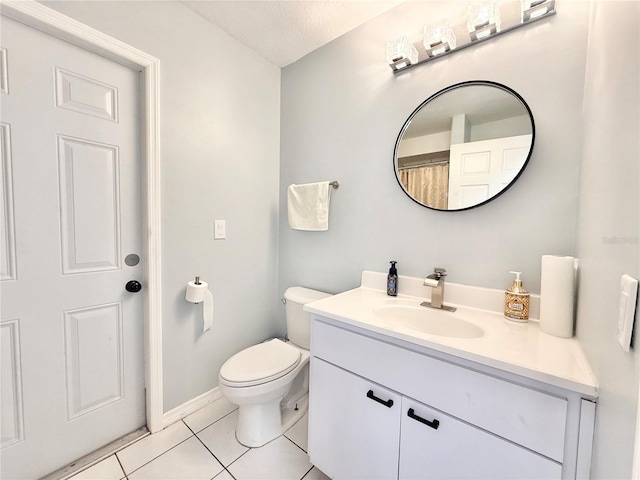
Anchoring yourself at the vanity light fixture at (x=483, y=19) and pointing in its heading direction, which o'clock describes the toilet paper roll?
The toilet paper roll is roughly at 1 o'clock from the vanity light fixture.

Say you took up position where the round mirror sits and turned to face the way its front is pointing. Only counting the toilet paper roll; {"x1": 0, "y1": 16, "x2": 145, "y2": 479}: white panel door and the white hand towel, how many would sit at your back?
0

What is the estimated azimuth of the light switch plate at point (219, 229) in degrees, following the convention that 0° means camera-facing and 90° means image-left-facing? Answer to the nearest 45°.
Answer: approximately 315°

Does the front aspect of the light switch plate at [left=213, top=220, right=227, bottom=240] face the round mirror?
yes

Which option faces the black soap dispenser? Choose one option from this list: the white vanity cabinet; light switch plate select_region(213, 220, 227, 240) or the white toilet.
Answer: the light switch plate

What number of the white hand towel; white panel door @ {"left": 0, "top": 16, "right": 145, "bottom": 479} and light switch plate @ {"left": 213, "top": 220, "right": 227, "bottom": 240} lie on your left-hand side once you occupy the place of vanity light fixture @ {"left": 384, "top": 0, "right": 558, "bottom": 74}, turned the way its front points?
0

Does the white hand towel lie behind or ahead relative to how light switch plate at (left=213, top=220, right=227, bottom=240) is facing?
ahead

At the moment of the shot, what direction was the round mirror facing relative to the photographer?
facing the viewer and to the left of the viewer

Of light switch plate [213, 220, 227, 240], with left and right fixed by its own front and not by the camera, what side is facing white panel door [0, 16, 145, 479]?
right

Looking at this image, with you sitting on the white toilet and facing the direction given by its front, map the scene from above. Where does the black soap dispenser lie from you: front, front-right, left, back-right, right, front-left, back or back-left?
back-left

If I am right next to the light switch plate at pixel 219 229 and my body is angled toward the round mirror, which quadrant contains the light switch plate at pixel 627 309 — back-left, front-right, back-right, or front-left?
front-right

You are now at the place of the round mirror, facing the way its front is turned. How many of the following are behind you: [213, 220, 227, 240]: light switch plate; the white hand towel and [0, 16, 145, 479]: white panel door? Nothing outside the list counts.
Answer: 0

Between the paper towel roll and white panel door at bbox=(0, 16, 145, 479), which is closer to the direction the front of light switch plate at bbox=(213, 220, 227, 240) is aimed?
the paper towel roll

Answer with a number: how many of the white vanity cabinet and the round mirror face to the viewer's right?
0

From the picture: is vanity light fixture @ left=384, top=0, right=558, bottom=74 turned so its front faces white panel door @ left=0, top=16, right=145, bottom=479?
no

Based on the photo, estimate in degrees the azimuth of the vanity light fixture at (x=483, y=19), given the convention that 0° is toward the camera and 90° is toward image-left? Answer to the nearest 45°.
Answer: approximately 45°

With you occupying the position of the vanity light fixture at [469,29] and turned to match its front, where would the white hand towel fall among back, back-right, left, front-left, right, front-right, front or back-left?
right

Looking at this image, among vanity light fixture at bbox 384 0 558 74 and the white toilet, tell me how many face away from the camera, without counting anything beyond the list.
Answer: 0

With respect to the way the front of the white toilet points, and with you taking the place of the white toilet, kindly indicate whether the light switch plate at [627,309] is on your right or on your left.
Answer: on your left
